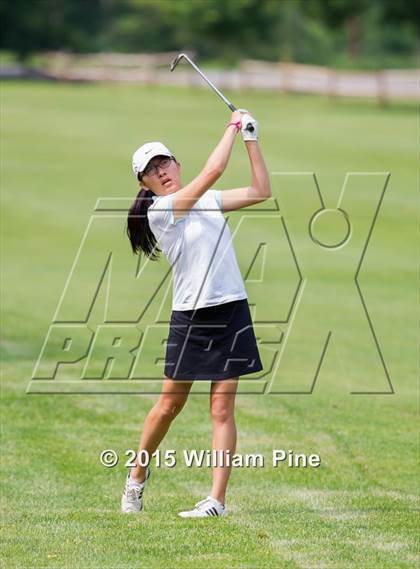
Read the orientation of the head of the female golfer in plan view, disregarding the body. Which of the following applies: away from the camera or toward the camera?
toward the camera

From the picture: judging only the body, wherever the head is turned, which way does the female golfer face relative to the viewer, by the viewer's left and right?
facing the viewer
